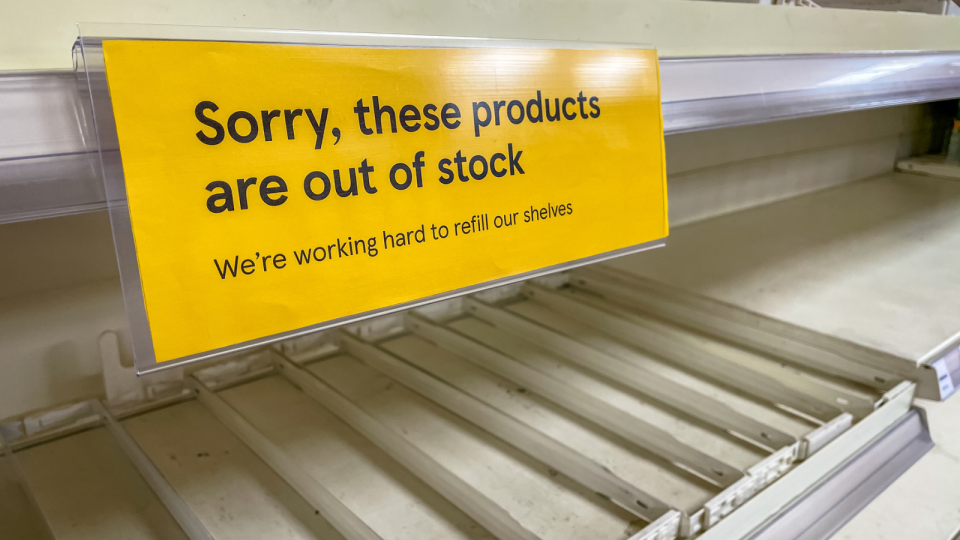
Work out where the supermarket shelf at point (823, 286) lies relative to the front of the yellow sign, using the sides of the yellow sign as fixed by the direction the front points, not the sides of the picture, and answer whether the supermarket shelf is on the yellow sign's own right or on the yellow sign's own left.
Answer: on the yellow sign's own left

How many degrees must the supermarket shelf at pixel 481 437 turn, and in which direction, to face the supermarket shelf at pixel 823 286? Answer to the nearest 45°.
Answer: approximately 90° to its left

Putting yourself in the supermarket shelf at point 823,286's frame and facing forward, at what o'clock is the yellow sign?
The yellow sign is roughly at 2 o'clock from the supermarket shelf.
